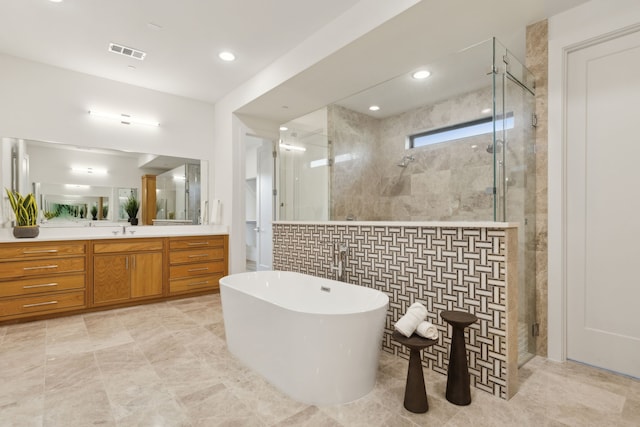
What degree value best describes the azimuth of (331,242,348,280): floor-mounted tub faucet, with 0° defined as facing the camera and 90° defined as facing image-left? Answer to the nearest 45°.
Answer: approximately 45°

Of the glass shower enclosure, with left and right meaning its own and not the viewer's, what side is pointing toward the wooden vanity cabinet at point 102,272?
right

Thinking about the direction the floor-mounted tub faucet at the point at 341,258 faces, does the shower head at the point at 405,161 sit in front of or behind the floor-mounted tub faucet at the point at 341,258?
behind

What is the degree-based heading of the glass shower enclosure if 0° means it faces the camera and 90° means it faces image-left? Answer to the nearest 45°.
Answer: approximately 315°

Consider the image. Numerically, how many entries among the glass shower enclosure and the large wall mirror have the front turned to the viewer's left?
0

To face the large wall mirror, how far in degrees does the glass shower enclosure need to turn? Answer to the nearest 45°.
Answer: approximately 135° to its right

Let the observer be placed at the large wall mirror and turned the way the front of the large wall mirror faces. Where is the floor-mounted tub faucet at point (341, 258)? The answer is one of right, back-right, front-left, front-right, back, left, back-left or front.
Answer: front-left

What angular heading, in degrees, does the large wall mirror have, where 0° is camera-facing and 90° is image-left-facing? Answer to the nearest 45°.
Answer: approximately 0°

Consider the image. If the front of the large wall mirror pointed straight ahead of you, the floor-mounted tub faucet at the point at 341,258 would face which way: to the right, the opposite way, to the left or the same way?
to the right

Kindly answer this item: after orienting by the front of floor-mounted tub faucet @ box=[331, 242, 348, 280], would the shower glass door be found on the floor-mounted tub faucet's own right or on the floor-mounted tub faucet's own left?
on the floor-mounted tub faucet's own left
